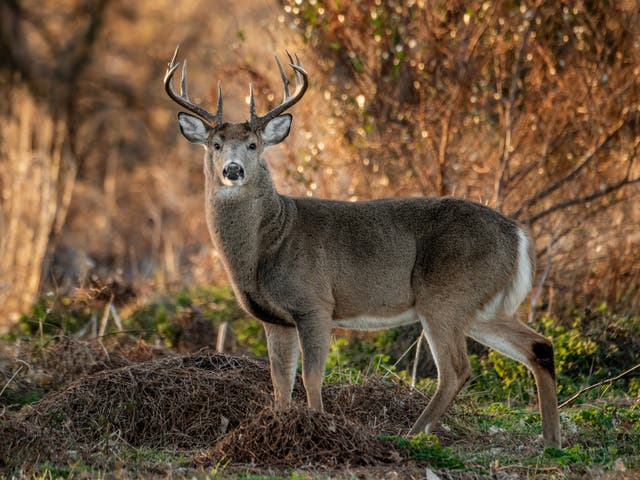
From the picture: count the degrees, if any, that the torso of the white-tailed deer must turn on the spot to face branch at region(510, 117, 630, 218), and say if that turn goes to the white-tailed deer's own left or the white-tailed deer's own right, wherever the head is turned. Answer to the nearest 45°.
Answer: approximately 135° to the white-tailed deer's own right

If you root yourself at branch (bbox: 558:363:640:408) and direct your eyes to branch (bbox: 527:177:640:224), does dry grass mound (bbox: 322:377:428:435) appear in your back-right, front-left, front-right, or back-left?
back-left

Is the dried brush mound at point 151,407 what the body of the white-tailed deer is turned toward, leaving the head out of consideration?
yes

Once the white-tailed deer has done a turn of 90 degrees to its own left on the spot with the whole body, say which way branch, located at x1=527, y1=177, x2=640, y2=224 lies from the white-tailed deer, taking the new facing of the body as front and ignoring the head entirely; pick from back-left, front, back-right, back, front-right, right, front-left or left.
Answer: back-left

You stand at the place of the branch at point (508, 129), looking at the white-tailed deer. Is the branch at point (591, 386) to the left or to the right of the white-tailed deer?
left

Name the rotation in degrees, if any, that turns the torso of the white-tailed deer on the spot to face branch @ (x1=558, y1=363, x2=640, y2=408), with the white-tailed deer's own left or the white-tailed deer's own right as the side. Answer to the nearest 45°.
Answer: approximately 180°

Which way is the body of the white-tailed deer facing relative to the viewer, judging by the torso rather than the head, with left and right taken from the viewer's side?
facing to the left of the viewer

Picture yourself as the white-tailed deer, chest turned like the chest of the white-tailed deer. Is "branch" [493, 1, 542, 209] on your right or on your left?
on your right
